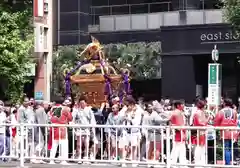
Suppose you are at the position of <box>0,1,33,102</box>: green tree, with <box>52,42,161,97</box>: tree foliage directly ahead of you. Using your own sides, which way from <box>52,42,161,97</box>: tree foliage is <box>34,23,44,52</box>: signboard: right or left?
left

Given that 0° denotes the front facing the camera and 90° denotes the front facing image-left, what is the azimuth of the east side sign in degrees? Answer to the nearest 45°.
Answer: approximately 0°

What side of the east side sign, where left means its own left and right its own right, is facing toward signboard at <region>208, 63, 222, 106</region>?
front

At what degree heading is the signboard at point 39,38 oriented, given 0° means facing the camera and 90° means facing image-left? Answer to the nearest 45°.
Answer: approximately 0°

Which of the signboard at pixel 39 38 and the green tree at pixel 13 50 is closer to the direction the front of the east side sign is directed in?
the green tree

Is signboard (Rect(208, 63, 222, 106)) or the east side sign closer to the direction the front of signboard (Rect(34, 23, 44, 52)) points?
the signboard

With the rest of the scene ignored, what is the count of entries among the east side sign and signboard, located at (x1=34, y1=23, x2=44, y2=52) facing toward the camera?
2

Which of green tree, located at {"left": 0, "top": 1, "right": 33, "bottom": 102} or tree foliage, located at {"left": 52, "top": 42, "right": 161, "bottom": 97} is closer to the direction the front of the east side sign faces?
the green tree

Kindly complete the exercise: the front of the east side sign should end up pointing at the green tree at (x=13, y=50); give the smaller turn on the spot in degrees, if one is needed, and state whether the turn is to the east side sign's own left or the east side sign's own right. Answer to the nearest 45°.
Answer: approximately 45° to the east side sign's own right

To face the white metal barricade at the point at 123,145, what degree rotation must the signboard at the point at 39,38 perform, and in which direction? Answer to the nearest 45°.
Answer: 0° — it already faces it

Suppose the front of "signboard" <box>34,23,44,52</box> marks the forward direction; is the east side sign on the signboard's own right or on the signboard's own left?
on the signboard's own left

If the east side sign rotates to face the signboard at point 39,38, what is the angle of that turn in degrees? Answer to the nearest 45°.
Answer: approximately 90° to its right
